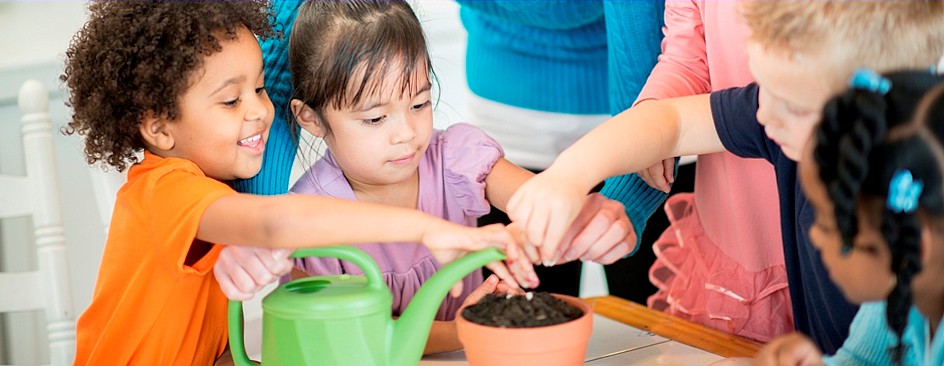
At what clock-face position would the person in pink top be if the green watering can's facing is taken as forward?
The person in pink top is roughly at 11 o'clock from the green watering can.

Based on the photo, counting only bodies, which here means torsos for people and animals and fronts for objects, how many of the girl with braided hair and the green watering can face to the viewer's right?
1

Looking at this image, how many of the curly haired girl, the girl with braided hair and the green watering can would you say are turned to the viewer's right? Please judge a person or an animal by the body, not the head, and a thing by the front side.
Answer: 2

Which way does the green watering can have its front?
to the viewer's right

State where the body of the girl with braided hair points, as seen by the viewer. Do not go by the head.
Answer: to the viewer's left

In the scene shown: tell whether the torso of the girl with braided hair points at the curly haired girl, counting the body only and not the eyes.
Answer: yes

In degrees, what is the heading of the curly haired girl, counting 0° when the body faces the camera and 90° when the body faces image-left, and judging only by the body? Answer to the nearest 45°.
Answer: approximately 270°

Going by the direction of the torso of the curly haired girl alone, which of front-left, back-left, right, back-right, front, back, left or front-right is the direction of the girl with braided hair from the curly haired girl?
front-right

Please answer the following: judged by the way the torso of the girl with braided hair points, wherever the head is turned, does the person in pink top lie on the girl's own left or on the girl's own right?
on the girl's own right

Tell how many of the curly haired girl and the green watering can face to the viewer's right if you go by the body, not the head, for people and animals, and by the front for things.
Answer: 2
